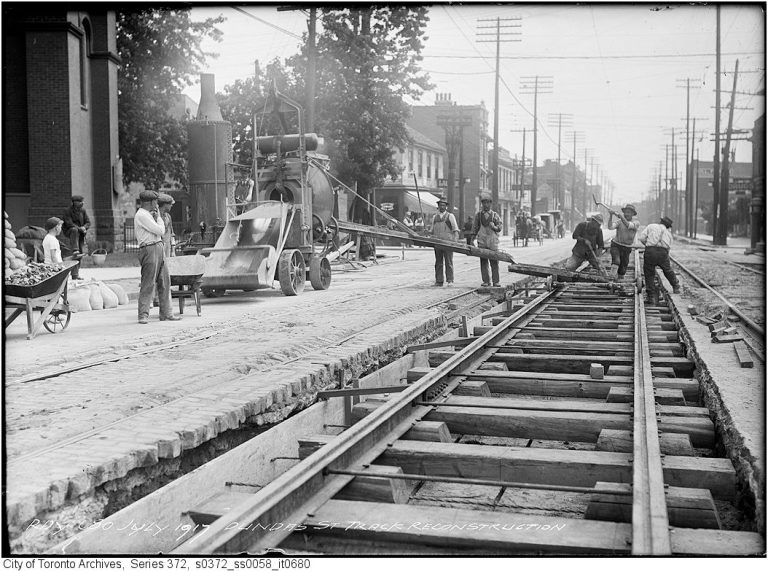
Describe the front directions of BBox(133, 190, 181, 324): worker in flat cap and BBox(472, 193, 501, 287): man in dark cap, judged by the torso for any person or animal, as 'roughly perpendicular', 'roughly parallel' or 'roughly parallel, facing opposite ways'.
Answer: roughly perpendicular

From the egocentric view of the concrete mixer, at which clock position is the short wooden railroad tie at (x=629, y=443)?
The short wooden railroad tie is roughly at 10 o'clock from the concrete mixer.

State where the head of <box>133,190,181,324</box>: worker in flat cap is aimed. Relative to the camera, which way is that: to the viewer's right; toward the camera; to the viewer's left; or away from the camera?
to the viewer's right

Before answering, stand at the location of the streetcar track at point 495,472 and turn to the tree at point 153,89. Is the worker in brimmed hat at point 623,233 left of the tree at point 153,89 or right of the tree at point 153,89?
right

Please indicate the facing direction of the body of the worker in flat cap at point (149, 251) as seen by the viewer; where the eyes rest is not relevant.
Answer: to the viewer's right

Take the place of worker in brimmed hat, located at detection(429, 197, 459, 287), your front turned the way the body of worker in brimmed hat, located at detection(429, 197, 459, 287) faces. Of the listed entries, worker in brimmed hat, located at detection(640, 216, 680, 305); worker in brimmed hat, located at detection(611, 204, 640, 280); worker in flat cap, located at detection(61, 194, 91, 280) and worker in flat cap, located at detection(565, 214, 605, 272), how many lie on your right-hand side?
1

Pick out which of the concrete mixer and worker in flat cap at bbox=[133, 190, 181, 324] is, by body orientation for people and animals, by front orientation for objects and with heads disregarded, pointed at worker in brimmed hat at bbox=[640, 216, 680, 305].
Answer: worker in flat cap at bbox=[133, 190, 181, 324]

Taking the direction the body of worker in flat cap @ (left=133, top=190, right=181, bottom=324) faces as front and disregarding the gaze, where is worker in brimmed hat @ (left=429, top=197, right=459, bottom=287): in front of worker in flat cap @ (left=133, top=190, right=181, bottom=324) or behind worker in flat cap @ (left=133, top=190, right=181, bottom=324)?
in front

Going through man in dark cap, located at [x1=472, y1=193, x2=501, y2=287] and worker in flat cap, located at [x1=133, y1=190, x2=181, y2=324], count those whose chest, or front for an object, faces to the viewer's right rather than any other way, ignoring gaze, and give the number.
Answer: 1

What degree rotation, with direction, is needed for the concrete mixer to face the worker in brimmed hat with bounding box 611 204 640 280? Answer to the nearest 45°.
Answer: approximately 135° to its left

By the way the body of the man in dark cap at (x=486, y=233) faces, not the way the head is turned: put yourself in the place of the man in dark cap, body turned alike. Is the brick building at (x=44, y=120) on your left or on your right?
on your right

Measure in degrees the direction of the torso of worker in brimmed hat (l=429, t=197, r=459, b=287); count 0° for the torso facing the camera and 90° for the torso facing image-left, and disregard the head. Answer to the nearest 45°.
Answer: approximately 0°

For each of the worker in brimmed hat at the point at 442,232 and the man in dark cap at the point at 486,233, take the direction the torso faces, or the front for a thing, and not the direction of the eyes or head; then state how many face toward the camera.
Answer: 2
